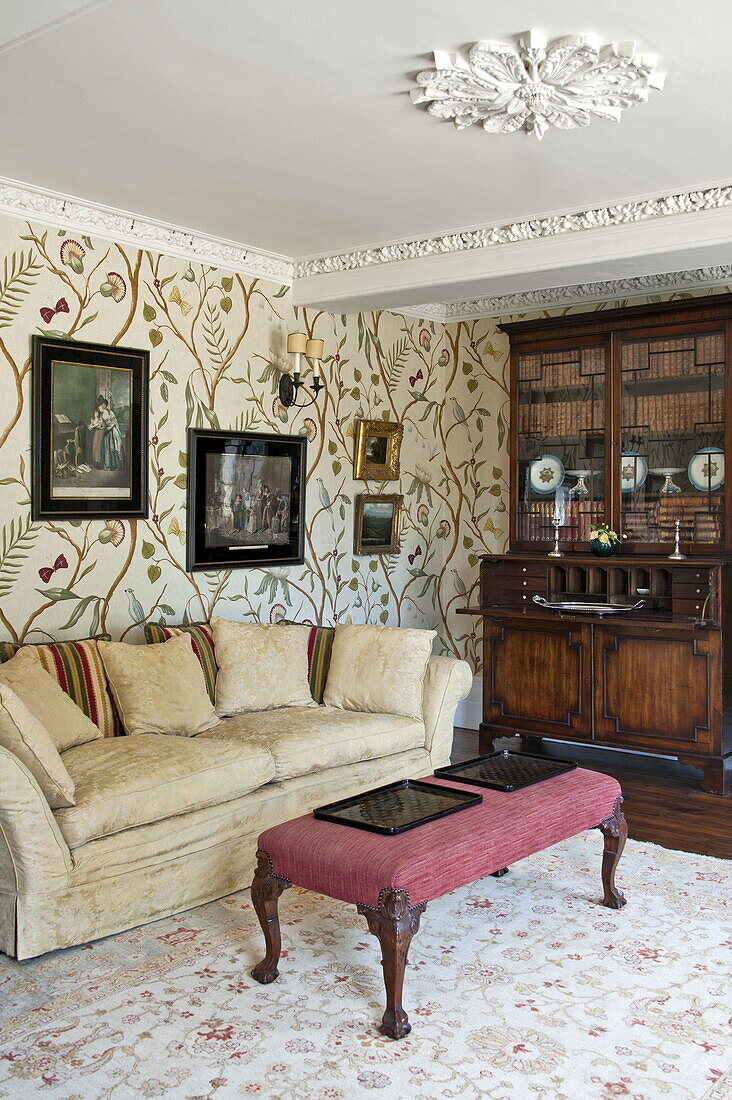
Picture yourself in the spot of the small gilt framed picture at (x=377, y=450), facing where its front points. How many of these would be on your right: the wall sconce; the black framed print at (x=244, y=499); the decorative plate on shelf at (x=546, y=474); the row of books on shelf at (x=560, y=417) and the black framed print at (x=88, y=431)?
3

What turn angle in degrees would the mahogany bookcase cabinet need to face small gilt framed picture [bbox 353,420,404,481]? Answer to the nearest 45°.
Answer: approximately 45° to its right

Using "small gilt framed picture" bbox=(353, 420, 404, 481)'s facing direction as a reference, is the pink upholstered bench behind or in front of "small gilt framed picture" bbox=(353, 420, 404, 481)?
in front

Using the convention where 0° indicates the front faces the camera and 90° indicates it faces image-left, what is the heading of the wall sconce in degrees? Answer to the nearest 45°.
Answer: approximately 315°

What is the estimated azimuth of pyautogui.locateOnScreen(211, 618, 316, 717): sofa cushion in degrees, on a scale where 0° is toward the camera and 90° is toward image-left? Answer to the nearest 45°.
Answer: approximately 315°

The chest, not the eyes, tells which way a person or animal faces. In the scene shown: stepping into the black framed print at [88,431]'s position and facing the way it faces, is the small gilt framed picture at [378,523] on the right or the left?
on its left

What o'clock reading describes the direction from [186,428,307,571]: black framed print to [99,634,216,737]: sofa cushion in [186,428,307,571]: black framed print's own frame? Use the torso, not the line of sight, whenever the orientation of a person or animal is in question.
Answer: The sofa cushion is roughly at 2 o'clock from the black framed print.

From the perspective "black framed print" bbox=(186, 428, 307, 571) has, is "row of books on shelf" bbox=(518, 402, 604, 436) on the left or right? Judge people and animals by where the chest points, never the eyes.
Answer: on its left

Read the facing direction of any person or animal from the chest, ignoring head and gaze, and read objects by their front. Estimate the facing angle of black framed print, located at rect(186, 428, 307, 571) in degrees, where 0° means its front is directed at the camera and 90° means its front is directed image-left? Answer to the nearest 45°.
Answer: approximately 315°

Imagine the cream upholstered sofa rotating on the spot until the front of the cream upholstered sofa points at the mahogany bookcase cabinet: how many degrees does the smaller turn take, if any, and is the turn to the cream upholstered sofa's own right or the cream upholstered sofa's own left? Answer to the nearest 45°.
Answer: approximately 90° to the cream upholstered sofa's own left

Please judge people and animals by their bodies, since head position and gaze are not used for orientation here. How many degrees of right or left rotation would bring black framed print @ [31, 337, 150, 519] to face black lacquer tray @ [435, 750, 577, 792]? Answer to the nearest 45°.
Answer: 0° — it already faces it
